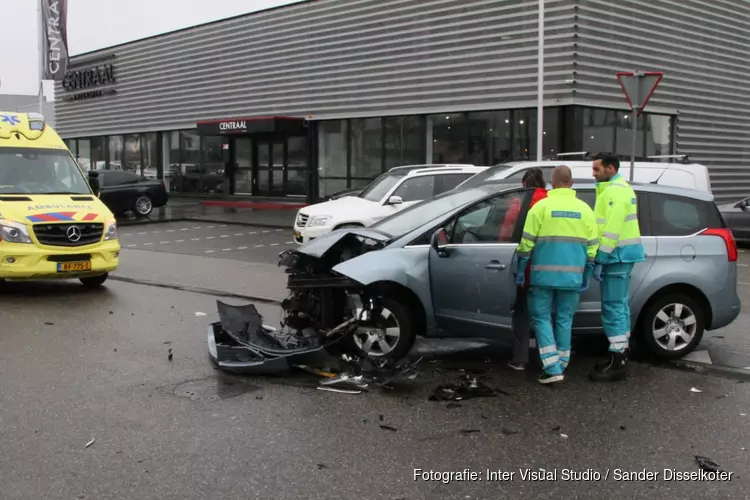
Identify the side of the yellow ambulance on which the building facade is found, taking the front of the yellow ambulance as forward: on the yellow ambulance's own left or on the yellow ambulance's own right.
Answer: on the yellow ambulance's own left

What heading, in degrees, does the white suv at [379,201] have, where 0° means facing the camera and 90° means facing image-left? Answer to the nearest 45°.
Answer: approximately 45°

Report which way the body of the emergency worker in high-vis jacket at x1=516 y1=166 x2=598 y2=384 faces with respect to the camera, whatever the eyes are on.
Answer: away from the camera

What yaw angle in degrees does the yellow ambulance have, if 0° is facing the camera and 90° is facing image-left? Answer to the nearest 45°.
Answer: approximately 315°

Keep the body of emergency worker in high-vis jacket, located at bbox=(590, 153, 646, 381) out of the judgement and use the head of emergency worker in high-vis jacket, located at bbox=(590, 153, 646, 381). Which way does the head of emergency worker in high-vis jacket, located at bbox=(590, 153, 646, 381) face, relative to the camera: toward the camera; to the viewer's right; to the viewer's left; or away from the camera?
to the viewer's left

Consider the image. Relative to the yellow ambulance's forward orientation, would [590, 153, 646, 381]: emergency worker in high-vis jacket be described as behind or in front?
in front

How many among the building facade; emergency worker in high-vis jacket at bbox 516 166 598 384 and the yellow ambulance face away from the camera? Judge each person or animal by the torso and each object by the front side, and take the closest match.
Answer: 1

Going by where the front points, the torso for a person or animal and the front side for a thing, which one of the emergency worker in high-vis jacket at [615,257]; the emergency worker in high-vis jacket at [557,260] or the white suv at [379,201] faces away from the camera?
the emergency worker in high-vis jacket at [557,260]

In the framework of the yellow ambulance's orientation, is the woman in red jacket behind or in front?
in front

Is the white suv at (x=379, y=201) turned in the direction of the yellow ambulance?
yes

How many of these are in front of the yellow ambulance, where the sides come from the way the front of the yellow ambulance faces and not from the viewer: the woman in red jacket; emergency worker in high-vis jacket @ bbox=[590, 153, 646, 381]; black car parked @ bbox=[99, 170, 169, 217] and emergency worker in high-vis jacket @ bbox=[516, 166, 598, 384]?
3

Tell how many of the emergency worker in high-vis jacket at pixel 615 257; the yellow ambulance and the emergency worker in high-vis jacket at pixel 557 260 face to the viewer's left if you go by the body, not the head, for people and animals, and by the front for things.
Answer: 1

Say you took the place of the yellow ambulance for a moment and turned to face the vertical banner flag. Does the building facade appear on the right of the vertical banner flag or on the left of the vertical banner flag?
right

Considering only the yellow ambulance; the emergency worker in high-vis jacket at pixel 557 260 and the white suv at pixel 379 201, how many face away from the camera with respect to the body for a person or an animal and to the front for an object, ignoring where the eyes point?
1

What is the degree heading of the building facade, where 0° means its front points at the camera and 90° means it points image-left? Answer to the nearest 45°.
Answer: approximately 45°
